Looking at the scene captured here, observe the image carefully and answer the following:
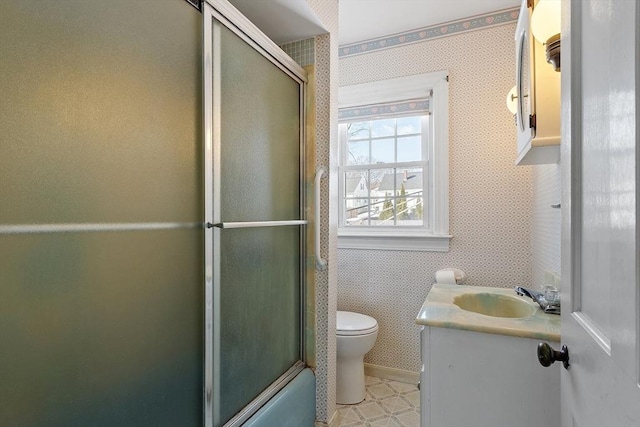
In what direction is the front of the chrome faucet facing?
to the viewer's left

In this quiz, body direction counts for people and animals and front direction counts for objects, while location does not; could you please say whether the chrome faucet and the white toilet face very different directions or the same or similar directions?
very different directions

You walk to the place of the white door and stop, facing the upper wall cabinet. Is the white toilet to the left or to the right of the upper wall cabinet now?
left

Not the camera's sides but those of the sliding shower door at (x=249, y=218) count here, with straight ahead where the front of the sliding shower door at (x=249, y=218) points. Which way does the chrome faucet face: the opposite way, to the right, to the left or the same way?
the opposite way

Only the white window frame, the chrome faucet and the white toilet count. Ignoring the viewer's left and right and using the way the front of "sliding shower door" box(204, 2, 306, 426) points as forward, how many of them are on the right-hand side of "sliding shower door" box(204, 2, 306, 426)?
0

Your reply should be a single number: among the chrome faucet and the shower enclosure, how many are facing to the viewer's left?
1

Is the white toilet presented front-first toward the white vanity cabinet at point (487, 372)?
no

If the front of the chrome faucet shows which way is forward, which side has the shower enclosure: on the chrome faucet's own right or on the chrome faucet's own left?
on the chrome faucet's own left

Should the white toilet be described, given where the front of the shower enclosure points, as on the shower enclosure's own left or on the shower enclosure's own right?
on the shower enclosure's own left

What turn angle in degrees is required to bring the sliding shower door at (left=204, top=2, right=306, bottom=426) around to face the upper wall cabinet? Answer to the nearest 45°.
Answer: approximately 45° to its left

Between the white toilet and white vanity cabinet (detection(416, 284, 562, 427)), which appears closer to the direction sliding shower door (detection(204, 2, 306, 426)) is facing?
the white vanity cabinet

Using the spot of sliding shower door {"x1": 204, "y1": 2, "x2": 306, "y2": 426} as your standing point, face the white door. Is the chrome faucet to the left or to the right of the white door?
left

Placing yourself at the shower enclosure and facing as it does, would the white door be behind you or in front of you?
in front

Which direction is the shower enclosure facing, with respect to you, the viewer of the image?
facing the viewer and to the right of the viewer

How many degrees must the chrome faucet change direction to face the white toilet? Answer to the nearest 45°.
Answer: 0° — it already faces it

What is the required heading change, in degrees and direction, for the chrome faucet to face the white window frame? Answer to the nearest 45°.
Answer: approximately 45° to its right
